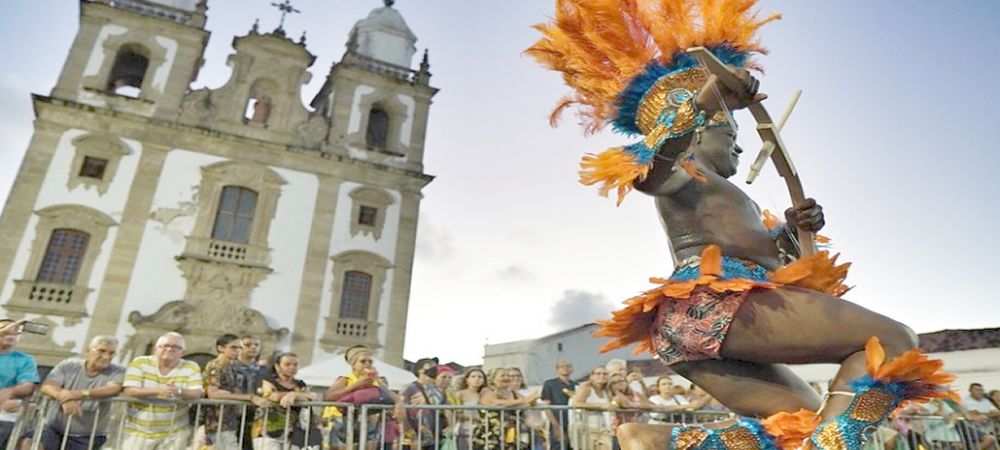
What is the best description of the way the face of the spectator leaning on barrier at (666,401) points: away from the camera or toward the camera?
toward the camera

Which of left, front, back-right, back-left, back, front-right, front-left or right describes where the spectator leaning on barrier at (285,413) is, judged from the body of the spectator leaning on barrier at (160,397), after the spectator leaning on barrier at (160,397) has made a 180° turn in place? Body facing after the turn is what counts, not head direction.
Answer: right

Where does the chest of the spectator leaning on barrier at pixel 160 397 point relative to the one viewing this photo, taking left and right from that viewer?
facing the viewer

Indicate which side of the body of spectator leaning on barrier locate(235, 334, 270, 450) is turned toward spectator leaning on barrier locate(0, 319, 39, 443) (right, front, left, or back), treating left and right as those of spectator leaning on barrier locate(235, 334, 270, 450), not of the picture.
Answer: right

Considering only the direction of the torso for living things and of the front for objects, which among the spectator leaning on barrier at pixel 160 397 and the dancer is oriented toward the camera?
the spectator leaning on barrier

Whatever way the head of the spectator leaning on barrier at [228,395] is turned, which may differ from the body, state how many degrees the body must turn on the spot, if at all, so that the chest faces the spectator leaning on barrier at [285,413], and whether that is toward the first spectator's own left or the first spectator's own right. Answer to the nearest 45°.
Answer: approximately 45° to the first spectator's own left

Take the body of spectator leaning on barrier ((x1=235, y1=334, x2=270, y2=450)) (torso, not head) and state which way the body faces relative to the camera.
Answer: toward the camera

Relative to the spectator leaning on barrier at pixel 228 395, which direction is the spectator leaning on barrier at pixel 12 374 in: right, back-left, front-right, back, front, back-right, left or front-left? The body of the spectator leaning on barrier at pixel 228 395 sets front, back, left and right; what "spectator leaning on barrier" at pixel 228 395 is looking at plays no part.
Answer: back-right

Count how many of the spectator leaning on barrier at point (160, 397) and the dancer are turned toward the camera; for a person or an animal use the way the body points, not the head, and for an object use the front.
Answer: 1

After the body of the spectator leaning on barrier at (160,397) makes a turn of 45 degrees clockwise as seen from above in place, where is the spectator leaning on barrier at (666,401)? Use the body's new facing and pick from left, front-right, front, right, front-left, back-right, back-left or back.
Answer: back-left

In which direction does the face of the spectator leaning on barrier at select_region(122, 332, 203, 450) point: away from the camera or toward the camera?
toward the camera

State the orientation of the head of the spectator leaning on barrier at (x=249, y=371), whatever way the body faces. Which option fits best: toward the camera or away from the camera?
toward the camera

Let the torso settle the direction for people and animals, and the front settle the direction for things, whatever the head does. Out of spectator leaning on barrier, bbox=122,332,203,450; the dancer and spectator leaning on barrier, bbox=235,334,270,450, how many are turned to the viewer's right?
1

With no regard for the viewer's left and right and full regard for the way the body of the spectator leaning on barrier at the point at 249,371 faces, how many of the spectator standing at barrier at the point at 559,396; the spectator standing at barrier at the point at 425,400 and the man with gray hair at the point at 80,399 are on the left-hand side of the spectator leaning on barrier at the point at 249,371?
2

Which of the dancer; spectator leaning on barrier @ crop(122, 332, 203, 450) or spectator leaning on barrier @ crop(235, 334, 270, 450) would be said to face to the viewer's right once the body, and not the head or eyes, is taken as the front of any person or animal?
the dancer

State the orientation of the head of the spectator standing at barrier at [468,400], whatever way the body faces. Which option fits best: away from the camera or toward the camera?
toward the camera

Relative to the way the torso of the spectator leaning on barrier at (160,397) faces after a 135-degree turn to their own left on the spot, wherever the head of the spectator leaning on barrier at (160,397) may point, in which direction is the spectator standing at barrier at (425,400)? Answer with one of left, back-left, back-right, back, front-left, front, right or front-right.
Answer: front-right

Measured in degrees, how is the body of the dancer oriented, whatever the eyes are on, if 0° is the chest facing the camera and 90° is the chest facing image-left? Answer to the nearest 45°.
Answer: approximately 270°

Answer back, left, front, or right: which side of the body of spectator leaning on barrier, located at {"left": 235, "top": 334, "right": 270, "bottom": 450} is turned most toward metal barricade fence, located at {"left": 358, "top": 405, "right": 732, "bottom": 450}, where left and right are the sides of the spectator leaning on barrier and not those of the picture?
left
